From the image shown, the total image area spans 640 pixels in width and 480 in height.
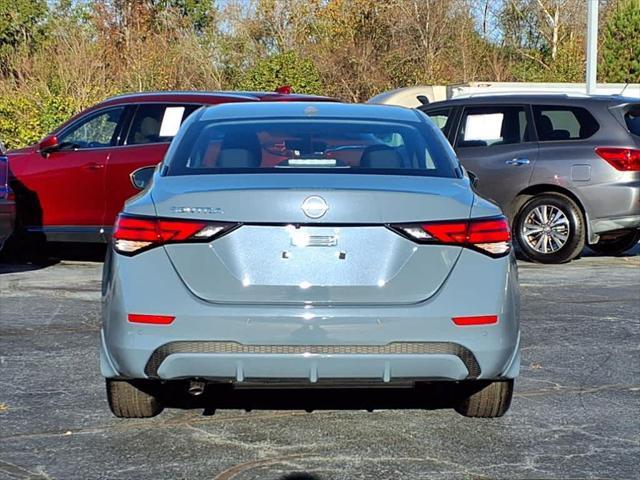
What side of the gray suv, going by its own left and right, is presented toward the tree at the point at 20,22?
front

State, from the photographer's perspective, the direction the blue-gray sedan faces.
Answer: facing away from the viewer

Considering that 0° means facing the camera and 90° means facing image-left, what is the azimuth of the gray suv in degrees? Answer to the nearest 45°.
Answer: approximately 135°

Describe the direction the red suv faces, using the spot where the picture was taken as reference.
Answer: facing to the left of the viewer

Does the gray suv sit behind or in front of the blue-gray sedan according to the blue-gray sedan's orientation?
in front

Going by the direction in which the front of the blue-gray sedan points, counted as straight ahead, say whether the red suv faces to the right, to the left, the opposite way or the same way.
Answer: to the left

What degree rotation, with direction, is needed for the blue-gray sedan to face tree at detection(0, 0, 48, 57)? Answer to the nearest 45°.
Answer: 0° — it already faces it

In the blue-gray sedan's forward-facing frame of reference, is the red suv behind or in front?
in front

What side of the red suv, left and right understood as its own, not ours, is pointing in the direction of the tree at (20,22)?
right

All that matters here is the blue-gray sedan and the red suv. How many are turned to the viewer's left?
1

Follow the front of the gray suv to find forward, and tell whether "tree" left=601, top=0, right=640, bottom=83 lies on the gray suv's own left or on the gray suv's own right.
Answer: on the gray suv's own right

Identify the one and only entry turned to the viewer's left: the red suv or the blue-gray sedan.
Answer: the red suv

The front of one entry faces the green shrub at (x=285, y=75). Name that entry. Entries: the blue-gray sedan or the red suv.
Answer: the blue-gray sedan

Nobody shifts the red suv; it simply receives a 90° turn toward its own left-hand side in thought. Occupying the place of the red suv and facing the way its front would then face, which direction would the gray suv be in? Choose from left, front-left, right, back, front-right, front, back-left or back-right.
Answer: left

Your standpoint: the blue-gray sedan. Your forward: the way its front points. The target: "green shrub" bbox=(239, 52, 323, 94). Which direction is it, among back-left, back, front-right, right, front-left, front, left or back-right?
front

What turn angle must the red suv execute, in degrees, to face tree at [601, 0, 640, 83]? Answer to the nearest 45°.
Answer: approximately 135° to its right
